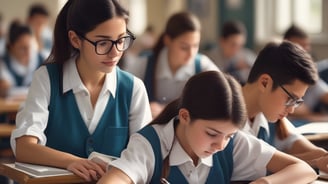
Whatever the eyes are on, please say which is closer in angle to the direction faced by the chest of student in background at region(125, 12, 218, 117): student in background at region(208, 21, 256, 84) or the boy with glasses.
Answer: the boy with glasses

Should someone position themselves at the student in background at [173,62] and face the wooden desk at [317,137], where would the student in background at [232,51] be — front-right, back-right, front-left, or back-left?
back-left

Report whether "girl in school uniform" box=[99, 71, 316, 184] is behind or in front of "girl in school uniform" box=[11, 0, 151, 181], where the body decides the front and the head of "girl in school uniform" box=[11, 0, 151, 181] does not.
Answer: in front

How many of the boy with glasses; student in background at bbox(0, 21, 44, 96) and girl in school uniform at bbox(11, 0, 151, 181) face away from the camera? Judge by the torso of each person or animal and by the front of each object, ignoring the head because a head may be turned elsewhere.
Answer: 0

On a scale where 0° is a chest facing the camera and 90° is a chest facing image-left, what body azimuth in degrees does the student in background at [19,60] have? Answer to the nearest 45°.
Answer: approximately 315°

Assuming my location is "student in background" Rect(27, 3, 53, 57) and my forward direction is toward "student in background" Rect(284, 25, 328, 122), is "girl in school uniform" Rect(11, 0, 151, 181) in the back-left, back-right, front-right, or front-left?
front-right

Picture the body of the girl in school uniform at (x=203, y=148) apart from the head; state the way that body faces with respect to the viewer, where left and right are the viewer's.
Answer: facing the viewer and to the right of the viewer

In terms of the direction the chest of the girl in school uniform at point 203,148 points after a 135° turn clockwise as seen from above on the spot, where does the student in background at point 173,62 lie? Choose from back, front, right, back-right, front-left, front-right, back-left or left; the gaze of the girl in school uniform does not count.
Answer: right

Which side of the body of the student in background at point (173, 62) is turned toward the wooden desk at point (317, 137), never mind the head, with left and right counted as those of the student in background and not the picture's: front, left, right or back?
front

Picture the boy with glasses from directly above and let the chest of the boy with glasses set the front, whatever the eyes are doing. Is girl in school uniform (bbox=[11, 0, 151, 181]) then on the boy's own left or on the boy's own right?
on the boy's own right
